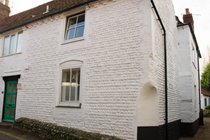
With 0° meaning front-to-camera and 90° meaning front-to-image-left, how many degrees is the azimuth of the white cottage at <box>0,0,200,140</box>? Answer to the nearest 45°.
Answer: approximately 45°

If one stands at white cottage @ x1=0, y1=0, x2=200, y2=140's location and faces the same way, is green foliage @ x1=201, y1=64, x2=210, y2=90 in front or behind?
behind
